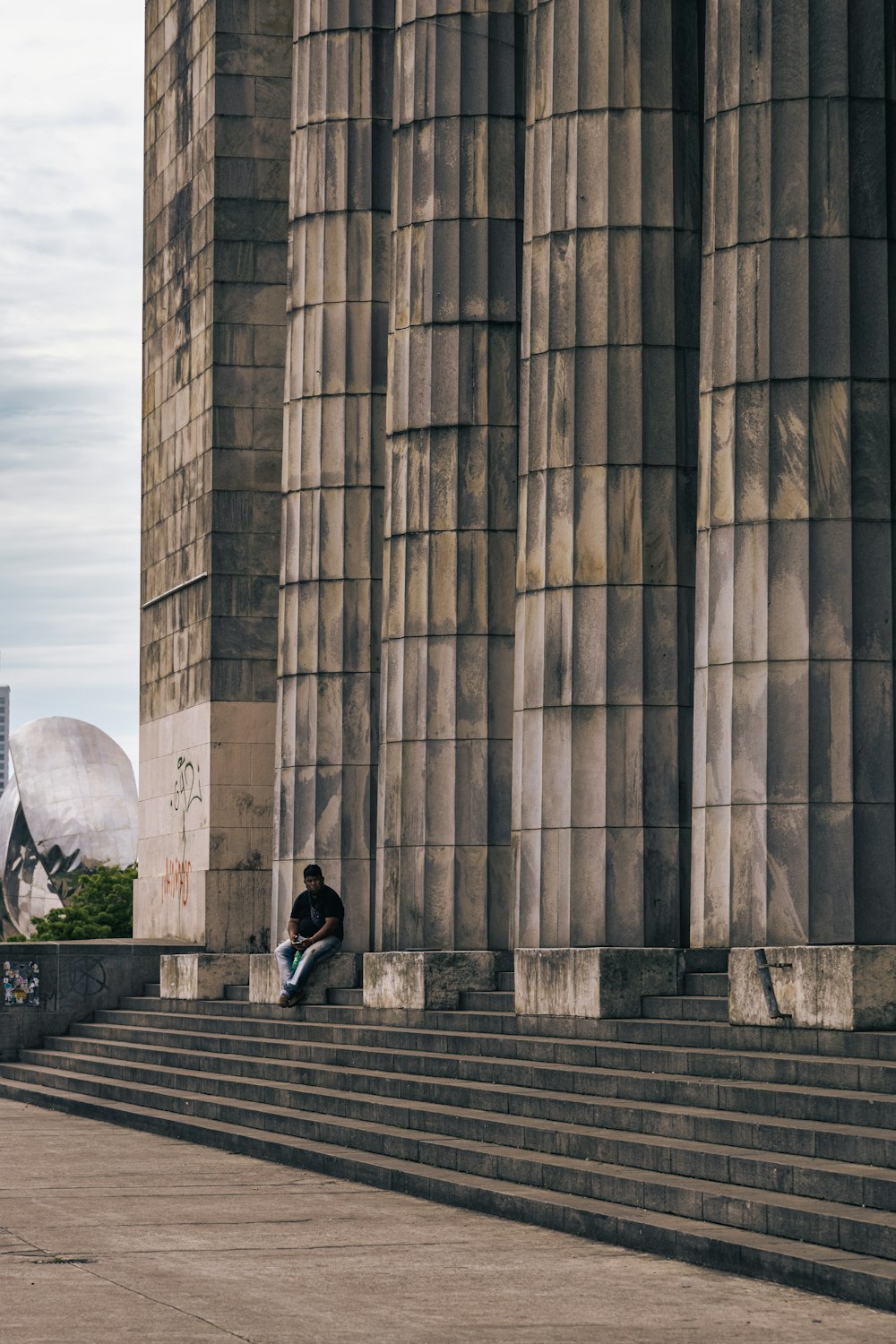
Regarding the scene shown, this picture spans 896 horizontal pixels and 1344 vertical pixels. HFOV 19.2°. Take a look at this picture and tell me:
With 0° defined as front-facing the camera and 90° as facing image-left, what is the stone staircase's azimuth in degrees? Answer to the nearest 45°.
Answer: approximately 45°

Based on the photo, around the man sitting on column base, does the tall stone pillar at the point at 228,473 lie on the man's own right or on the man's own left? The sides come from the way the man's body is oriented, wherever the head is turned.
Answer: on the man's own right

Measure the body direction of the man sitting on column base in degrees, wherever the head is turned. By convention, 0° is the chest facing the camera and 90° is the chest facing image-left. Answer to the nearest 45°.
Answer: approximately 45°
